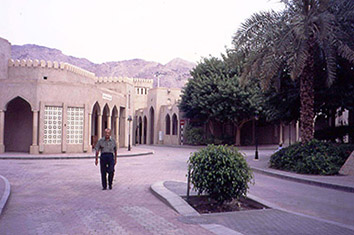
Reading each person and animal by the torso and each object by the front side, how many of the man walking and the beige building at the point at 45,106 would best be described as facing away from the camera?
0

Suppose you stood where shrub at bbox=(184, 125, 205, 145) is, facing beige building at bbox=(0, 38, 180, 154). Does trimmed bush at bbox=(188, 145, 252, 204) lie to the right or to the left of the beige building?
left

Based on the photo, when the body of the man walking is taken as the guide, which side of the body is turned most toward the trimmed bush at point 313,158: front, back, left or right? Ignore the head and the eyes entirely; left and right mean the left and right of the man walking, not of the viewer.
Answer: left

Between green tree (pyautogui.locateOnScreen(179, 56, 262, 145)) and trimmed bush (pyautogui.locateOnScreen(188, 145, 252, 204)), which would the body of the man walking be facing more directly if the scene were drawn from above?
the trimmed bush

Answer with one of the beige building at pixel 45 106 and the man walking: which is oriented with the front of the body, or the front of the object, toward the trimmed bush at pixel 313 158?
the beige building

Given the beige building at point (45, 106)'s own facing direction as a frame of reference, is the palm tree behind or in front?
in front

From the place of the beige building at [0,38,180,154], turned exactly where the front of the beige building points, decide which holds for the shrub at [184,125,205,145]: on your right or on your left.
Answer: on your left

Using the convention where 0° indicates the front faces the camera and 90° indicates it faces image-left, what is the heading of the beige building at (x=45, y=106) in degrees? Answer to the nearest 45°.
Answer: approximately 315°

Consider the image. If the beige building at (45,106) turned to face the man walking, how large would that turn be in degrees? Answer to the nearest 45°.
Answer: approximately 45° to its right

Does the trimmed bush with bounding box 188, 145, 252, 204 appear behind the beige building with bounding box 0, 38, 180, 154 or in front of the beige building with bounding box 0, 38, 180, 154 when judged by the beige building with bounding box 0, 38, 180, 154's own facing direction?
in front

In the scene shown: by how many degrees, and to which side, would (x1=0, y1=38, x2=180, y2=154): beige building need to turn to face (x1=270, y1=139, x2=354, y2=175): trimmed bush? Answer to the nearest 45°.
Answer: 0° — it already faces it
